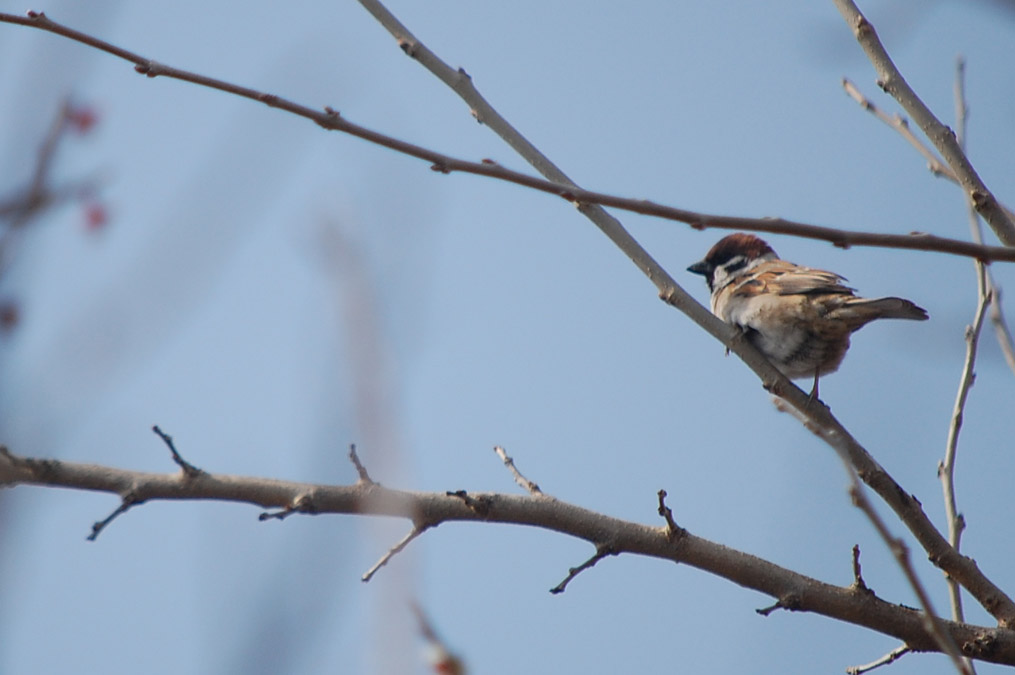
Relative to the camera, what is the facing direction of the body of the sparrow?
to the viewer's left
